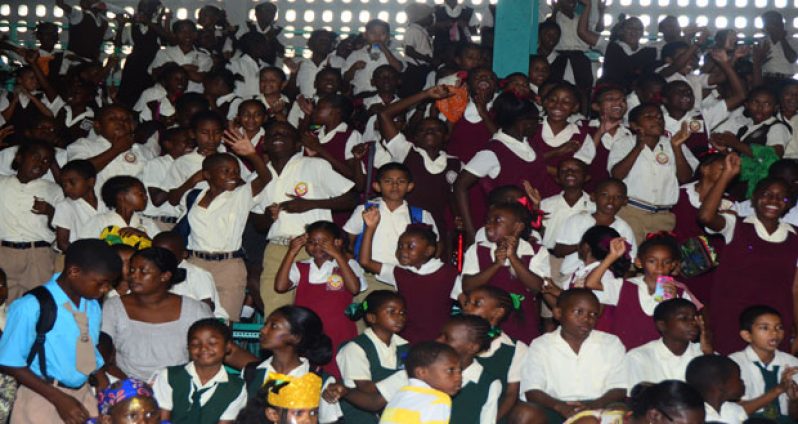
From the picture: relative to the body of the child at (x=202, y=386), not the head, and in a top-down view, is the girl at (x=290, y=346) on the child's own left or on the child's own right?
on the child's own left

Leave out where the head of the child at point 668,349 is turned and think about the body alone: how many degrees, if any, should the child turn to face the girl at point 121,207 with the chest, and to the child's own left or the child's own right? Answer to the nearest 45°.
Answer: approximately 135° to the child's own right

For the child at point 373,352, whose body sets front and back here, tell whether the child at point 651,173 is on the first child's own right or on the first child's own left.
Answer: on the first child's own left

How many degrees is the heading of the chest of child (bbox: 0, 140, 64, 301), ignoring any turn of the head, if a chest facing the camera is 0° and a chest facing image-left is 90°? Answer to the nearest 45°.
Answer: approximately 0°

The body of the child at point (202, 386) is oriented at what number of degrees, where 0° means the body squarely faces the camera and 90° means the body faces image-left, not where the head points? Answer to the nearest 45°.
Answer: approximately 0°

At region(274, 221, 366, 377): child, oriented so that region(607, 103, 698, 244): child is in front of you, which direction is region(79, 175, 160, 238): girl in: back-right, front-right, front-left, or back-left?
back-left

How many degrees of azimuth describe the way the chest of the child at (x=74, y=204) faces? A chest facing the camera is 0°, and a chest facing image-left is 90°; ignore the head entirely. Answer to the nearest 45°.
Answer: approximately 45°
